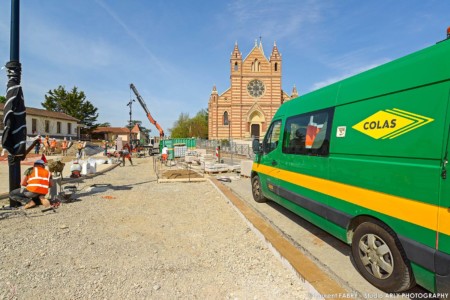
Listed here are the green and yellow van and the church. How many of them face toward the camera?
1

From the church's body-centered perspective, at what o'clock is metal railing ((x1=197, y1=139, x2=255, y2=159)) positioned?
The metal railing is roughly at 12 o'clock from the church.

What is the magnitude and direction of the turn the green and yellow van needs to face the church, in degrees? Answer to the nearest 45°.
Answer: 0° — it already faces it

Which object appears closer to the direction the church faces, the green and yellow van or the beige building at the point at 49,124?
the green and yellow van

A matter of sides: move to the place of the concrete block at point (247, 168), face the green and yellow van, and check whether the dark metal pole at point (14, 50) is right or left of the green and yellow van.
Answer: right

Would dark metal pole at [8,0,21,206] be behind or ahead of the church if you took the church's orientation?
ahead

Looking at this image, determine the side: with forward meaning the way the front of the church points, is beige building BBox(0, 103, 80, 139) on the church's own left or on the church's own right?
on the church's own right

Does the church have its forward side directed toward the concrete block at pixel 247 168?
yes

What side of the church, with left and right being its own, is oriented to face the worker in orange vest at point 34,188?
front

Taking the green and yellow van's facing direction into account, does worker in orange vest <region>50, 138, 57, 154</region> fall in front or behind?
in front

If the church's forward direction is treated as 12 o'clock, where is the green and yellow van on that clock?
The green and yellow van is roughly at 12 o'clock from the church.

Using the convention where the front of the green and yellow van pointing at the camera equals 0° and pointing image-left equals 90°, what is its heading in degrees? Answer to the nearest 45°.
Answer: approximately 135°

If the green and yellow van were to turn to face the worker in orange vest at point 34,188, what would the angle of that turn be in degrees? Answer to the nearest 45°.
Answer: approximately 45° to its left

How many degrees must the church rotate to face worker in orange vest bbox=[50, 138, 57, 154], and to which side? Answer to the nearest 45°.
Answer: approximately 45° to its right

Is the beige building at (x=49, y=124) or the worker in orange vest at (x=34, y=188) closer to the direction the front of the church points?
the worker in orange vest
